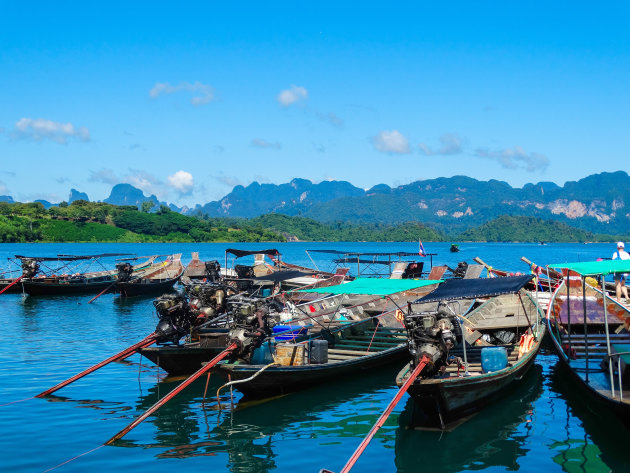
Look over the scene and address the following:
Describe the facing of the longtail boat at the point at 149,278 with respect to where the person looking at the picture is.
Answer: facing away from the viewer and to the right of the viewer

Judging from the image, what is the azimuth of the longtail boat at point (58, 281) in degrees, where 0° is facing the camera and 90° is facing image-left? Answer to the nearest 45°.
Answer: approximately 270°

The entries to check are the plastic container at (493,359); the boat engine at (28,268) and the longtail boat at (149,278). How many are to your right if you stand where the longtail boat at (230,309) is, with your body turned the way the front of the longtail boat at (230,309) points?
1

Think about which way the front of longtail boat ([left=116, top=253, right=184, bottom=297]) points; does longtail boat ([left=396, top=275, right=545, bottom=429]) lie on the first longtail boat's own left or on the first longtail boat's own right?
on the first longtail boat's own right

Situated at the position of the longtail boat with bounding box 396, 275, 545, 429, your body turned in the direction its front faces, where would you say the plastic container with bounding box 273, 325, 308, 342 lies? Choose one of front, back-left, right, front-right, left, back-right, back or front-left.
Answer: left

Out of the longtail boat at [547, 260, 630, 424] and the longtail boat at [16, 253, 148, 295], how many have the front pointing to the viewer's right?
1

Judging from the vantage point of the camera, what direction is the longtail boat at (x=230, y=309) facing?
facing away from the viewer and to the right of the viewer

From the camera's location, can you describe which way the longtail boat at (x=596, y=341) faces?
facing away from the viewer and to the left of the viewer

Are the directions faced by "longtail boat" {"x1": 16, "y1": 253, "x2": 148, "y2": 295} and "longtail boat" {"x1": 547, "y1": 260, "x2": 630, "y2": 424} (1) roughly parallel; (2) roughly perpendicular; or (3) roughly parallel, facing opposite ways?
roughly perpendicular

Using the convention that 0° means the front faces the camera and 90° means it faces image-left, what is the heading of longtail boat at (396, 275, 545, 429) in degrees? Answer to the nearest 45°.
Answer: approximately 225°

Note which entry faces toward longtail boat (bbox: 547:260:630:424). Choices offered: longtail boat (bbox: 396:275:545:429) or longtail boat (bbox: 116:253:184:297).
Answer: longtail boat (bbox: 396:275:545:429)

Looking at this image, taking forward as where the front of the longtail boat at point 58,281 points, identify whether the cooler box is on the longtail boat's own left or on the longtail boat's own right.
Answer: on the longtail boat's own right

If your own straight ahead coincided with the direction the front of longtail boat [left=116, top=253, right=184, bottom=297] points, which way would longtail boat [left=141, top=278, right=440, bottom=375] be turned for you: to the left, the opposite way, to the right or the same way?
the same way
